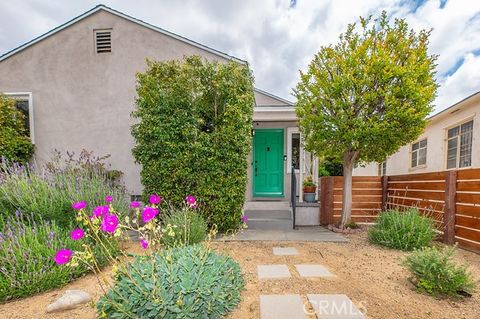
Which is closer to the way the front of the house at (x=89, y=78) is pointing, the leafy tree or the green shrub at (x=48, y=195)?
the green shrub

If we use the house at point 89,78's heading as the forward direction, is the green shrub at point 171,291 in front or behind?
in front

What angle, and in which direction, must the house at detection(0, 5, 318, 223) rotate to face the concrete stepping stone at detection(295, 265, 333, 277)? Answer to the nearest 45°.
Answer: approximately 45° to its left

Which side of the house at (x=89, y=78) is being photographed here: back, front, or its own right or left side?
front

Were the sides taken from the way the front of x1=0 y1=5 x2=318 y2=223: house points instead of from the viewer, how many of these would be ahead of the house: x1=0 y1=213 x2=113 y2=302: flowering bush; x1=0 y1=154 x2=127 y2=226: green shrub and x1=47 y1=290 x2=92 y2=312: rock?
3

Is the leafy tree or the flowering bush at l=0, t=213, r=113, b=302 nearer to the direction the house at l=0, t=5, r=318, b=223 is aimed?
the flowering bush

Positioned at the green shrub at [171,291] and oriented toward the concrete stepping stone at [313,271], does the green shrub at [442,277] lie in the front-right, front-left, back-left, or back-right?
front-right

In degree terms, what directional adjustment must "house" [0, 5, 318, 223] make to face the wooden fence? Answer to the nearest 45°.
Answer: approximately 45° to its left

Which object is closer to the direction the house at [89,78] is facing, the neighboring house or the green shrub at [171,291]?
the green shrub

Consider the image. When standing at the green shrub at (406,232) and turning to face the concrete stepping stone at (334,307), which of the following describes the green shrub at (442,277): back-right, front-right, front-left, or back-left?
front-left

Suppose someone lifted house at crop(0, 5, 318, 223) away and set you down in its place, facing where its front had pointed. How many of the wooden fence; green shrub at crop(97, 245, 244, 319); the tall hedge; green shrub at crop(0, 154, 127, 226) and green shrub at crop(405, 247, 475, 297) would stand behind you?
0

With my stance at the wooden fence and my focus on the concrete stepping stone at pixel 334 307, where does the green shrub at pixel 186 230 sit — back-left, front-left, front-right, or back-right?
front-right

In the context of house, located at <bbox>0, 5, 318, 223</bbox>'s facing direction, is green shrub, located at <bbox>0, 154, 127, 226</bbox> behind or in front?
in front

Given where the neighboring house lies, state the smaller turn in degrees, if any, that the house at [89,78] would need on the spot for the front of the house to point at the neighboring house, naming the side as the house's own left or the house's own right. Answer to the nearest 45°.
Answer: approximately 90° to the house's own left

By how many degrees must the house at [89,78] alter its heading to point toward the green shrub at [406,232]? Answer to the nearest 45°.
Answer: approximately 45° to its left

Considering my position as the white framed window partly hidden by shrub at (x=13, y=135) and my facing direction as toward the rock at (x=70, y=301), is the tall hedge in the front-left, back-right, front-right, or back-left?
front-left
